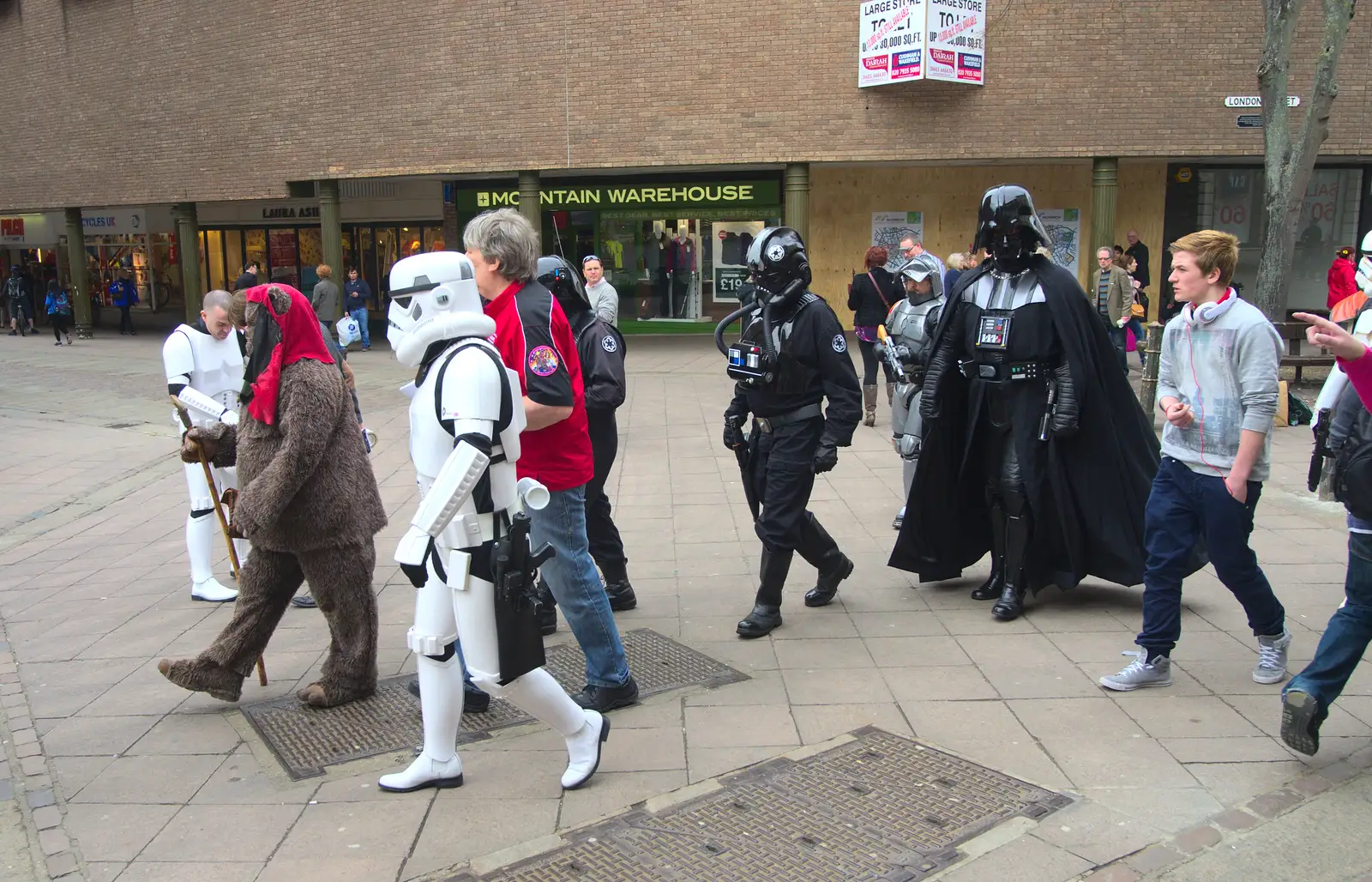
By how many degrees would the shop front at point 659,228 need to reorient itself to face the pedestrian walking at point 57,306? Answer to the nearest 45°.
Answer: approximately 90° to its right

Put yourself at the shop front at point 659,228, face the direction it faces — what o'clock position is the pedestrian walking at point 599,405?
The pedestrian walking is roughly at 12 o'clock from the shop front.

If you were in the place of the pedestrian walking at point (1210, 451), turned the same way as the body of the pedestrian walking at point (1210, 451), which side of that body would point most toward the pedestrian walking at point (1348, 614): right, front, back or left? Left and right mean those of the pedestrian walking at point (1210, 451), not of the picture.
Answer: left

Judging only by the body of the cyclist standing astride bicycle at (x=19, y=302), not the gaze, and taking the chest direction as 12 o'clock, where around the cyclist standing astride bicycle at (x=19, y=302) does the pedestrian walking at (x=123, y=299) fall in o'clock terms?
the pedestrian walking at (x=123, y=299) is roughly at 4 o'clock from the cyclist standing astride bicycle at (x=19, y=302).

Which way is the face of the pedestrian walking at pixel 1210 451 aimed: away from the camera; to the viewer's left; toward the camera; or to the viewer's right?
to the viewer's left

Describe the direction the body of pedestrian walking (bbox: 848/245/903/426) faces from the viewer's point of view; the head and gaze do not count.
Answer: away from the camera

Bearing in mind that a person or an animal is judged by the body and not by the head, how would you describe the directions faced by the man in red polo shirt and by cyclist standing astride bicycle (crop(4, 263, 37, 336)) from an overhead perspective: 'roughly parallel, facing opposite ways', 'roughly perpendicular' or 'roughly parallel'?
roughly perpendicular

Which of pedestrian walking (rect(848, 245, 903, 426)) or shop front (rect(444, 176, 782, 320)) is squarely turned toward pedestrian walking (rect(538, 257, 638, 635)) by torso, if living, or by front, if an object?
the shop front

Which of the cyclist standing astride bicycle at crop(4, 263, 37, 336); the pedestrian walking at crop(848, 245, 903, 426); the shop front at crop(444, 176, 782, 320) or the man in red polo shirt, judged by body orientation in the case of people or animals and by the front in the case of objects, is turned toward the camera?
the shop front

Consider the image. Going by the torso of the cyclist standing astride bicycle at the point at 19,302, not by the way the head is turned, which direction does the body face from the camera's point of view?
away from the camera
